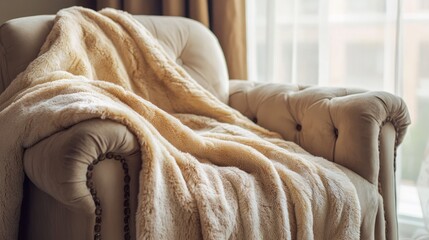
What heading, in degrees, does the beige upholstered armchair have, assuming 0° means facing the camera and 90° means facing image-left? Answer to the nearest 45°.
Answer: approximately 315°

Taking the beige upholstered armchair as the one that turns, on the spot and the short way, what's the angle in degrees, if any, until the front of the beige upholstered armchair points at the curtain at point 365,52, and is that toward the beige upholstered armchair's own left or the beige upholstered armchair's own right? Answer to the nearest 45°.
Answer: approximately 90° to the beige upholstered armchair's own left
